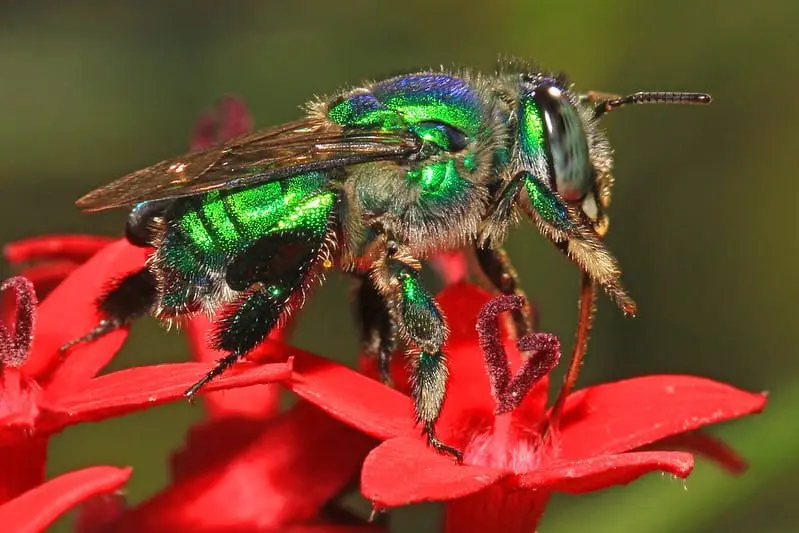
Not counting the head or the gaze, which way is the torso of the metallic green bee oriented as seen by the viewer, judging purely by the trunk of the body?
to the viewer's right
